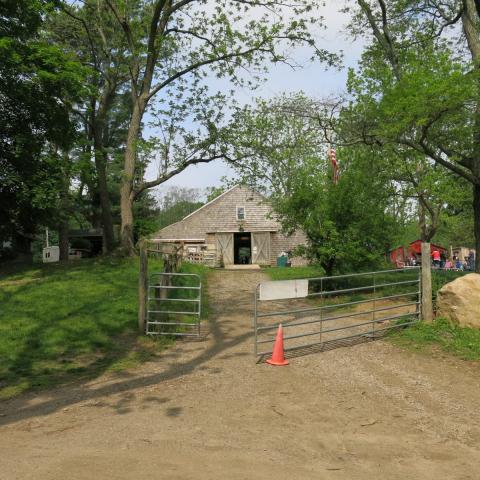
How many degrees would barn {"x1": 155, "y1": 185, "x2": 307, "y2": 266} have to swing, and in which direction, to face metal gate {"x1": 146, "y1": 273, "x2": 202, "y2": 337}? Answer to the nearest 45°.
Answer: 0° — it already faces it

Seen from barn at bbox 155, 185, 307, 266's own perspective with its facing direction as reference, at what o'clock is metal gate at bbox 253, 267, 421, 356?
The metal gate is roughly at 12 o'clock from the barn.

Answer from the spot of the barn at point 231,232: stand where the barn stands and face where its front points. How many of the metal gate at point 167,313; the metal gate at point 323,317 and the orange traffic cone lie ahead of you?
3

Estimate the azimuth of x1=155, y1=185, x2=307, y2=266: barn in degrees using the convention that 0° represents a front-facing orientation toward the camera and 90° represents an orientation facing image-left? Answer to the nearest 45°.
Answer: approximately 0°

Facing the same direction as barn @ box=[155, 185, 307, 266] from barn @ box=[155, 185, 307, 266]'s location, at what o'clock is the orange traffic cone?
The orange traffic cone is roughly at 12 o'clock from the barn.

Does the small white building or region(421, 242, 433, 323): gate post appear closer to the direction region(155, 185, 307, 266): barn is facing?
the gate post

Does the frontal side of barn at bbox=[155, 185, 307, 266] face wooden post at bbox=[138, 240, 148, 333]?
yes

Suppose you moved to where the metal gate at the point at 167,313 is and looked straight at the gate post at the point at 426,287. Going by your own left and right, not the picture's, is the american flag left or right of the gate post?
left

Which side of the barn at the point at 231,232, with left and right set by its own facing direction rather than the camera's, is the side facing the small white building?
right
